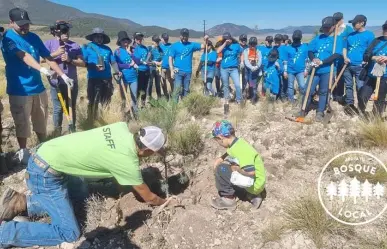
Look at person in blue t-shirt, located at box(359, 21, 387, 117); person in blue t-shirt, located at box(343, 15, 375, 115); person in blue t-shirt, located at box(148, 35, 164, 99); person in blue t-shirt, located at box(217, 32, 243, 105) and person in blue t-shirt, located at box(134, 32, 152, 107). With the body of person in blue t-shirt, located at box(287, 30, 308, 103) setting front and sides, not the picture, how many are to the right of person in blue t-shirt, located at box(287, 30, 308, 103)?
3

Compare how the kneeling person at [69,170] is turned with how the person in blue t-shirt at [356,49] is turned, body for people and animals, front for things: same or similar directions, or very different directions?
very different directions

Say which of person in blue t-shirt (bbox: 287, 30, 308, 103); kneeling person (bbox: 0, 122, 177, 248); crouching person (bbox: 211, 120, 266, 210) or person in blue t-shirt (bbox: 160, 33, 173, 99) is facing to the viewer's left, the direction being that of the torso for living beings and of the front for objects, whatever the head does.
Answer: the crouching person

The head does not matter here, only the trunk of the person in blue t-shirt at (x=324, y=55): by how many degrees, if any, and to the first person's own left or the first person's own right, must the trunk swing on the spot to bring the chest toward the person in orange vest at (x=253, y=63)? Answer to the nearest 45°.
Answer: approximately 90° to the first person's own right

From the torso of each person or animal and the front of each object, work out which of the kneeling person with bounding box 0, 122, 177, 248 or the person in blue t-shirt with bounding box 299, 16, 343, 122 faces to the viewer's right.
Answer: the kneeling person

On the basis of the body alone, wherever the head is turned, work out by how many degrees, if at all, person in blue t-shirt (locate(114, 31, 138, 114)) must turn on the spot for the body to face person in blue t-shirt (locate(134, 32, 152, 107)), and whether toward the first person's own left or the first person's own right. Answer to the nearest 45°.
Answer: approximately 135° to the first person's own left

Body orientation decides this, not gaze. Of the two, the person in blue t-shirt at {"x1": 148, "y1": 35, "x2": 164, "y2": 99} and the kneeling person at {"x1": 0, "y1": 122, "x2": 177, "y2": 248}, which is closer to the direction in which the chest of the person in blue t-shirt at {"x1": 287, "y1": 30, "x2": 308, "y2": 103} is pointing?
the kneeling person

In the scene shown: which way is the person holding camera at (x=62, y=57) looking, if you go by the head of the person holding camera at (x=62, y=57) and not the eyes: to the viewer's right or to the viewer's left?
to the viewer's right

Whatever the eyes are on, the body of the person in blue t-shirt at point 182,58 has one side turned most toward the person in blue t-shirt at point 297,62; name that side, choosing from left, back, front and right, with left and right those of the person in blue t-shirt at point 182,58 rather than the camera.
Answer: left

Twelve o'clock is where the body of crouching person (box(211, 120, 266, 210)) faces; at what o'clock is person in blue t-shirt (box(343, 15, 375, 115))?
The person in blue t-shirt is roughly at 4 o'clock from the crouching person.

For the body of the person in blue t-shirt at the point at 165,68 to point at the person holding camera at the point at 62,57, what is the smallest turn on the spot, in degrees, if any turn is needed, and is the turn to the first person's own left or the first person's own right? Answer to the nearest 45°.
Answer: approximately 45° to the first person's own right

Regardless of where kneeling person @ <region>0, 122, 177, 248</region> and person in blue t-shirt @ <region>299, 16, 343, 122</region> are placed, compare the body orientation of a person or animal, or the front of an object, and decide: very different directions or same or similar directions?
very different directions

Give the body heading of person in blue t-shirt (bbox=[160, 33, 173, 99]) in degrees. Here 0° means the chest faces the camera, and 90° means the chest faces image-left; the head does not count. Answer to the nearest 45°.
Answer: approximately 0°
